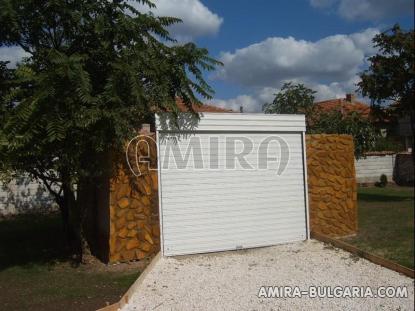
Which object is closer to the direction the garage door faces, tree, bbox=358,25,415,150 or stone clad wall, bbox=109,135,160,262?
the stone clad wall

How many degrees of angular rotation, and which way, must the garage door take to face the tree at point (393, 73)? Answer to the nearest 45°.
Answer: approximately 135° to its left

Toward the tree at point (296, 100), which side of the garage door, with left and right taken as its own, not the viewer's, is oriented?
back

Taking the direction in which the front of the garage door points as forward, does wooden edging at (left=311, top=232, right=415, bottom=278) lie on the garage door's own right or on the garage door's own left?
on the garage door's own left

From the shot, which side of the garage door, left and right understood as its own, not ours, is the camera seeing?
front

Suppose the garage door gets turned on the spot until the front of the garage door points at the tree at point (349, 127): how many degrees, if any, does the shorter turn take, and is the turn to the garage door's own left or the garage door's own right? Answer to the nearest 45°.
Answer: approximately 135° to the garage door's own left

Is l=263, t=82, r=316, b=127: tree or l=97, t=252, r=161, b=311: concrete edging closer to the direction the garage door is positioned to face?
the concrete edging

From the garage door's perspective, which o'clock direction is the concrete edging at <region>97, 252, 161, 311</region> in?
The concrete edging is roughly at 1 o'clock from the garage door.

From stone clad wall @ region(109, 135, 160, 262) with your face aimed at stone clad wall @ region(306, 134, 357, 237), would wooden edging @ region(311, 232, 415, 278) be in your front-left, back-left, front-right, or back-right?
front-right

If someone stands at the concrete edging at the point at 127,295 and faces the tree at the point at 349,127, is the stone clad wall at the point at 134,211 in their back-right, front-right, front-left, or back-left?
front-left
